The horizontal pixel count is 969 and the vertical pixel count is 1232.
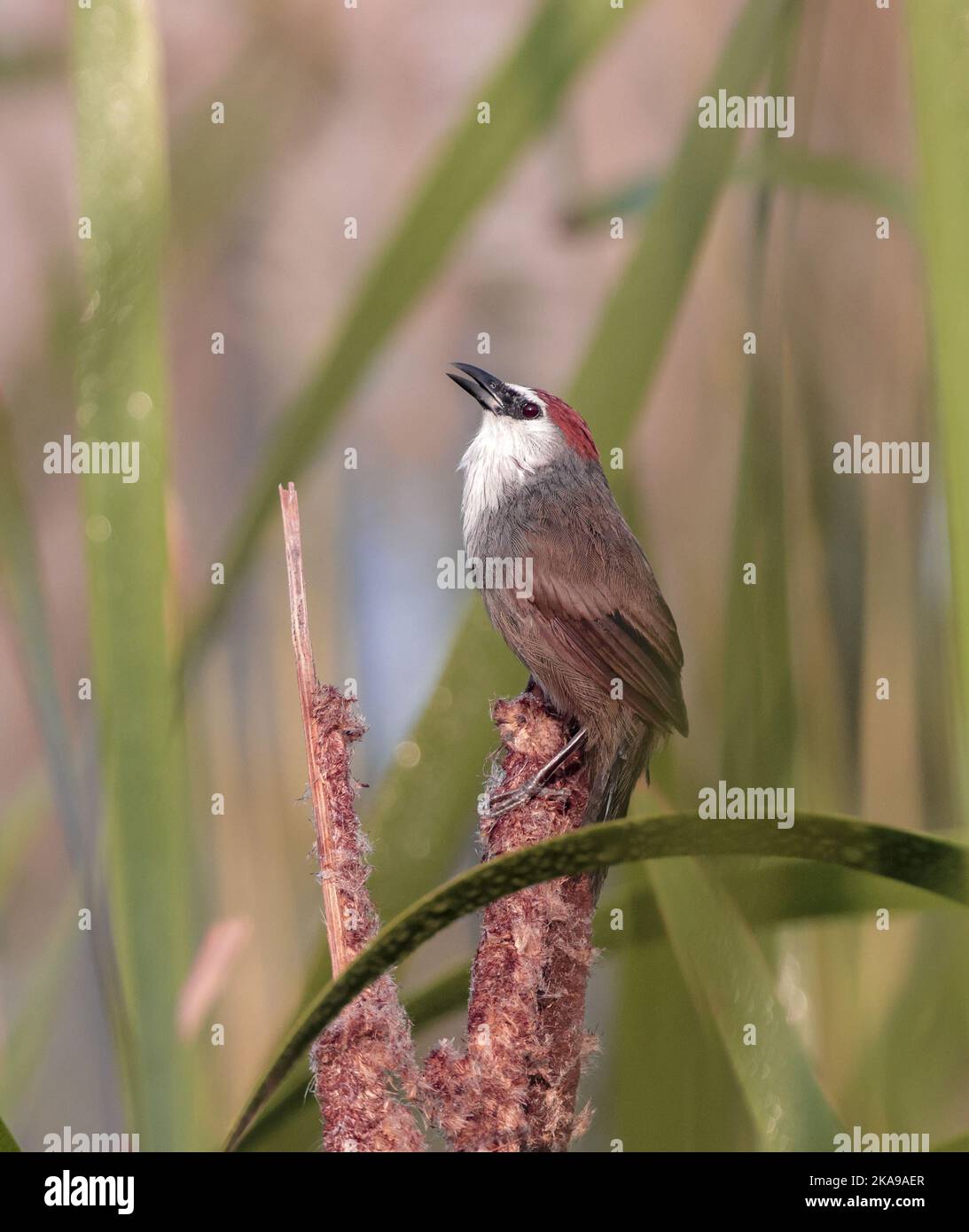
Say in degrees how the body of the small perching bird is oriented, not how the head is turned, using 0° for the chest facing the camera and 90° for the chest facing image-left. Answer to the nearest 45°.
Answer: approximately 90°
